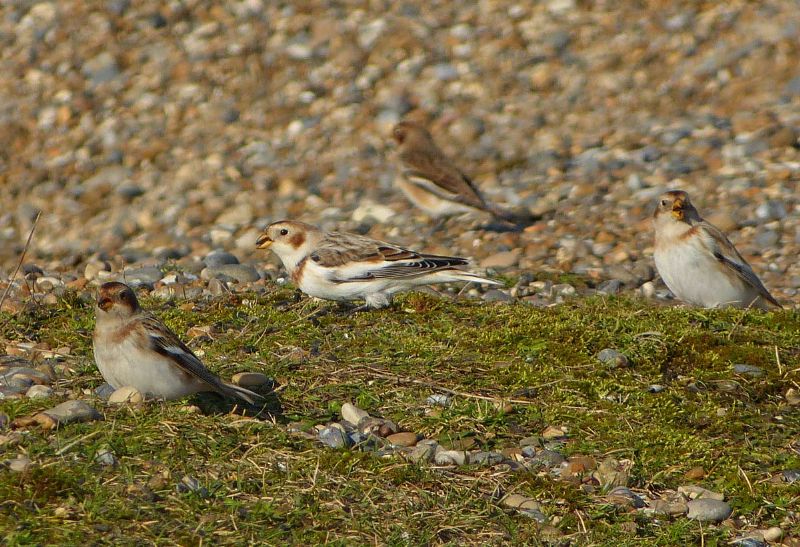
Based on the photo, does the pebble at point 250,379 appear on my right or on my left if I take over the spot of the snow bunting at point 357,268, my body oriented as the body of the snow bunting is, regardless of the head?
on my left

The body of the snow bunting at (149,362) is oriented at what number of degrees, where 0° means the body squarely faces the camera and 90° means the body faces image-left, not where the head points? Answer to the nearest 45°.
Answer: approximately 45°

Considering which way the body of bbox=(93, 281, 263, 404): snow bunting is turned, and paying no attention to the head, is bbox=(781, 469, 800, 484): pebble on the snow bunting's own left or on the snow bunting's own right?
on the snow bunting's own left

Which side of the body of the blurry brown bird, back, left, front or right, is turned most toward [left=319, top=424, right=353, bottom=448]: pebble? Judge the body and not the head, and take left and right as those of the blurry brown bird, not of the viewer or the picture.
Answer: left

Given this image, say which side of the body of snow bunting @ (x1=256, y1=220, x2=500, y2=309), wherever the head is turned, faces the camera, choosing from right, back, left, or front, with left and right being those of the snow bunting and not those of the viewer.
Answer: left

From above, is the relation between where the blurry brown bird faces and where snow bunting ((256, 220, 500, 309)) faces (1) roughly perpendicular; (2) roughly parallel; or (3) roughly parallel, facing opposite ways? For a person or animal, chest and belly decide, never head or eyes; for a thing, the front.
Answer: roughly parallel

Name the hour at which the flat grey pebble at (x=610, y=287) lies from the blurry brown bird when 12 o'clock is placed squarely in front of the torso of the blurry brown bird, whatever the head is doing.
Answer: The flat grey pebble is roughly at 8 o'clock from the blurry brown bird.

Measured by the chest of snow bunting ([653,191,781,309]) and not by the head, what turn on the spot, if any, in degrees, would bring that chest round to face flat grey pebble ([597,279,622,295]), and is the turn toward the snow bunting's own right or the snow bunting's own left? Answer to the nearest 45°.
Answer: approximately 90° to the snow bunting's own right

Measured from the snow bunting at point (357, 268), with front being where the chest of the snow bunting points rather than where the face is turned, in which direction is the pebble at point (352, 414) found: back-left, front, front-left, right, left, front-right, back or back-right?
left

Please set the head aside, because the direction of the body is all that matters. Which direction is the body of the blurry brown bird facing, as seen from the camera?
to the viewer's left

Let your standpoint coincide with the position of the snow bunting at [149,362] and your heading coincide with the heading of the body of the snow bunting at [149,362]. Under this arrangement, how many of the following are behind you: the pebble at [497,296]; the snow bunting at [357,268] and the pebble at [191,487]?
2

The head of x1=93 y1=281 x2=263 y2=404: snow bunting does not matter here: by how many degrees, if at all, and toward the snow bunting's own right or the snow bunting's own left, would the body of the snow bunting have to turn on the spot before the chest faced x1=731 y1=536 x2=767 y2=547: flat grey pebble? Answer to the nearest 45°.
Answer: approximately 90° to the snow bunting's own left

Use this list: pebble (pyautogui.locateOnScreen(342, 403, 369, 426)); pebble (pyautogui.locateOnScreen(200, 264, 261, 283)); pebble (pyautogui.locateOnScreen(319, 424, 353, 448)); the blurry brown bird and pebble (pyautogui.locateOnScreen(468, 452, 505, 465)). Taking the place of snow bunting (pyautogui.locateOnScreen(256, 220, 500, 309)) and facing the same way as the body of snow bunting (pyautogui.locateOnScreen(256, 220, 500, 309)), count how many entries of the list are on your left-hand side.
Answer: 3

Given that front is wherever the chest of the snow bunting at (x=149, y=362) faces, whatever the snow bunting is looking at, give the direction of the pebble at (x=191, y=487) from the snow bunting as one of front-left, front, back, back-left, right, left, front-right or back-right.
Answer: front-left

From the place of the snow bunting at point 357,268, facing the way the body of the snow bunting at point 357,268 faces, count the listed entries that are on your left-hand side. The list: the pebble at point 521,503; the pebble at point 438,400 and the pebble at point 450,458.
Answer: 3
